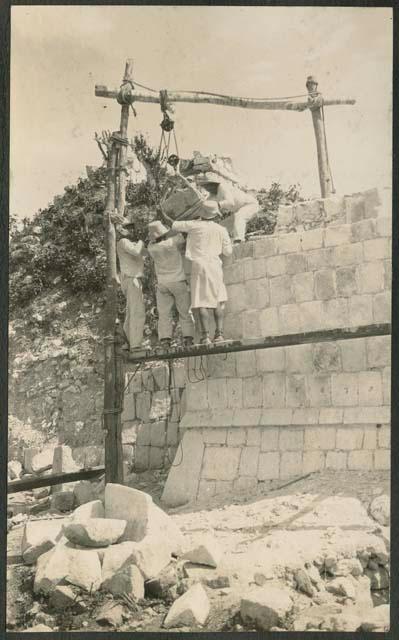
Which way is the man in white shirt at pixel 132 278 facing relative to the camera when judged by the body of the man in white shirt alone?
to the viewer's right

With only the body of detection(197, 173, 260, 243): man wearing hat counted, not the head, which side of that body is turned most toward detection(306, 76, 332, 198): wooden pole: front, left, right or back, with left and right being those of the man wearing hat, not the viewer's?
back

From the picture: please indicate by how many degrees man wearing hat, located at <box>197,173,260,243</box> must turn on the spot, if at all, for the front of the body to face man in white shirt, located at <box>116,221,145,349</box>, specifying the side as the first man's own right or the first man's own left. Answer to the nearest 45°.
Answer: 0° — they already face them

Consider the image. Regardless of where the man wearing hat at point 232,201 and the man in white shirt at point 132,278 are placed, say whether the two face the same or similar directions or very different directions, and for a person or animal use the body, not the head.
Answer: very different directions

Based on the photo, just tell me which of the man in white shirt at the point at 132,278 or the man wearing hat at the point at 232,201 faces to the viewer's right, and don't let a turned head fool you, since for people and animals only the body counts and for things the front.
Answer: the man in white shirt

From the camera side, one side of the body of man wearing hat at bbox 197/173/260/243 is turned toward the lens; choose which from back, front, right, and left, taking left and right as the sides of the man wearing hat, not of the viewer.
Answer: left

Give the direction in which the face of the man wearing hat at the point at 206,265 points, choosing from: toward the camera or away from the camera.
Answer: away from the camera

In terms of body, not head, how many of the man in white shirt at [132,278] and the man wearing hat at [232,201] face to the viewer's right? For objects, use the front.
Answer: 1
